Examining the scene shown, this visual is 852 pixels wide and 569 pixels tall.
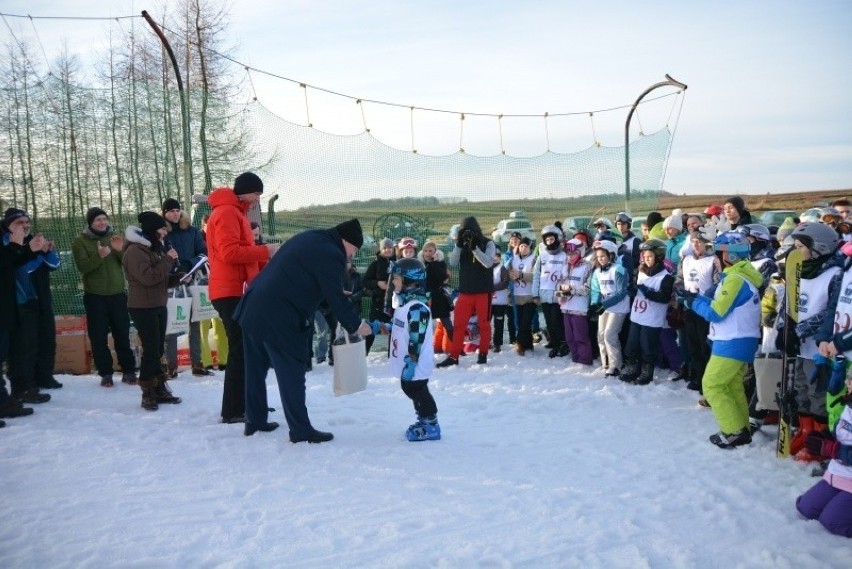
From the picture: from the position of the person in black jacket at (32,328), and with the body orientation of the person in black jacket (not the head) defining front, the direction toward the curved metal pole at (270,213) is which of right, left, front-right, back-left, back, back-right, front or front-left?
front-left

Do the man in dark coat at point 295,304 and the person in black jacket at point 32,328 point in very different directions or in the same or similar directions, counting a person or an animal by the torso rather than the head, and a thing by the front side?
same or similar directions

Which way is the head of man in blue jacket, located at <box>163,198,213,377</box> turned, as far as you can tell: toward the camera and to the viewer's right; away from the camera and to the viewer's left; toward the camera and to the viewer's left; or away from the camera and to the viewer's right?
toward the camera and to the viewer's right

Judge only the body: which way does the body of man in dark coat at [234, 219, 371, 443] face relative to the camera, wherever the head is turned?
to the viewer's right

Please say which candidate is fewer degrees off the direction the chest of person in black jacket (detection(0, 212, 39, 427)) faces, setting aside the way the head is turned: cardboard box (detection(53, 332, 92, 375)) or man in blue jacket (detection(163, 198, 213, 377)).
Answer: the man in blue jacket

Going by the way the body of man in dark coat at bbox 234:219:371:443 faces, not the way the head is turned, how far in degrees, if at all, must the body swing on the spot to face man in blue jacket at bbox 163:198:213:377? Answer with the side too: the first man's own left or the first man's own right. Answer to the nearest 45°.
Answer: approximately 90° to the first man's own left

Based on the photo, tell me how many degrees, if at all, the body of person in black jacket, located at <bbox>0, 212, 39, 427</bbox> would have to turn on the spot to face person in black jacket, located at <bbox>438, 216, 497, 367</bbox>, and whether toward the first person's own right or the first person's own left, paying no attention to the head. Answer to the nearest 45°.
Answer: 0° — they already face them

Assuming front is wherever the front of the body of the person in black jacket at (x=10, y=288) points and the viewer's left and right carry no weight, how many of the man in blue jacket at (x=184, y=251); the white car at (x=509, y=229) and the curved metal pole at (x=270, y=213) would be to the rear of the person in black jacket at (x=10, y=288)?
0

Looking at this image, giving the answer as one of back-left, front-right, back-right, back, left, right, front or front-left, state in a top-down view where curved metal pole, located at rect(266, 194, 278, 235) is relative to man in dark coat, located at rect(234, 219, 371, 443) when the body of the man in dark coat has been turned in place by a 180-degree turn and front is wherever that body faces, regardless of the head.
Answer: right

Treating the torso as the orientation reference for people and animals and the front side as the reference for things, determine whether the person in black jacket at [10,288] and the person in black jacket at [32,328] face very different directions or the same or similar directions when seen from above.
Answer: same or similar directions

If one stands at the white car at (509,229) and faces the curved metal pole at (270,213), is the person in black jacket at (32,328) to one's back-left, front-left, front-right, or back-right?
front-left

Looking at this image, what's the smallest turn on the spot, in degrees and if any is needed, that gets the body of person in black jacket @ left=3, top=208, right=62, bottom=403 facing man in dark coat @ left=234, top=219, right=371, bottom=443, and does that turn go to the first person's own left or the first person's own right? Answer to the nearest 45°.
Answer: approximately 45° to the first person's own right

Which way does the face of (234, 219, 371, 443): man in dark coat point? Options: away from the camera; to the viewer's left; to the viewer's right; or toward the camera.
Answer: to the viewer's right

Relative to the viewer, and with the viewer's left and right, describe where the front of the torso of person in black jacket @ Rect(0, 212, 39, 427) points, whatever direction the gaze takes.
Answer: facing to the right of the viewer

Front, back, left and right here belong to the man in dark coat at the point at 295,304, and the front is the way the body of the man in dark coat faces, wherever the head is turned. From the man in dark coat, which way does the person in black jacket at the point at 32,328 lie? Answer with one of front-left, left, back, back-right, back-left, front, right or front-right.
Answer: back-left

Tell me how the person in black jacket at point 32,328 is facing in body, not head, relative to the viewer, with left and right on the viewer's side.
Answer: facing to the right of the viewer
